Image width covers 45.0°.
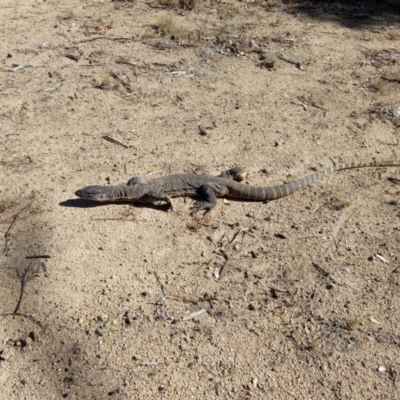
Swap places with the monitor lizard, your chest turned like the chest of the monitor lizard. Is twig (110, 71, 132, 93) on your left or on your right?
on your right

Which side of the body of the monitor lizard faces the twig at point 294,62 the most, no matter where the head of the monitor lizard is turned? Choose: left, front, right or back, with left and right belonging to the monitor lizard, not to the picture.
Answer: right

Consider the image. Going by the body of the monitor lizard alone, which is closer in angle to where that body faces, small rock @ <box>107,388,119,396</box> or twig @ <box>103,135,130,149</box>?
the twig

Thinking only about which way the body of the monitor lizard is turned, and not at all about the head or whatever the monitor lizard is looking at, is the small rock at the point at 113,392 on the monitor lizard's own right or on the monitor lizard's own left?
on the monitor lizard's own left

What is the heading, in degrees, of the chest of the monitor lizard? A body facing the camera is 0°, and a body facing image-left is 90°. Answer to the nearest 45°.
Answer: approximately 90°

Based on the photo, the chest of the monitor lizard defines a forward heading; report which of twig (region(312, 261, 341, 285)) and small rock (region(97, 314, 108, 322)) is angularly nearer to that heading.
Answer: the small rock

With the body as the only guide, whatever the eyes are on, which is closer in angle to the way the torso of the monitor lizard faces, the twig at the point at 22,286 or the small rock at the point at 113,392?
the twig

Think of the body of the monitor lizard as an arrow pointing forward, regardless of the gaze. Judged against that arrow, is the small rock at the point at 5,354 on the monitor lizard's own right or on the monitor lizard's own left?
on the monitor lizard's own left

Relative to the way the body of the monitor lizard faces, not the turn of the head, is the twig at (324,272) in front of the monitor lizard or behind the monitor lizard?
behind

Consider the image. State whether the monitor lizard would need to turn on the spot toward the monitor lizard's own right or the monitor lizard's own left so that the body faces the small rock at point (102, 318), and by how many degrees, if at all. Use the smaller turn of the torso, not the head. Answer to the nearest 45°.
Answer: approximately 90° to the monitor lizard's own left
